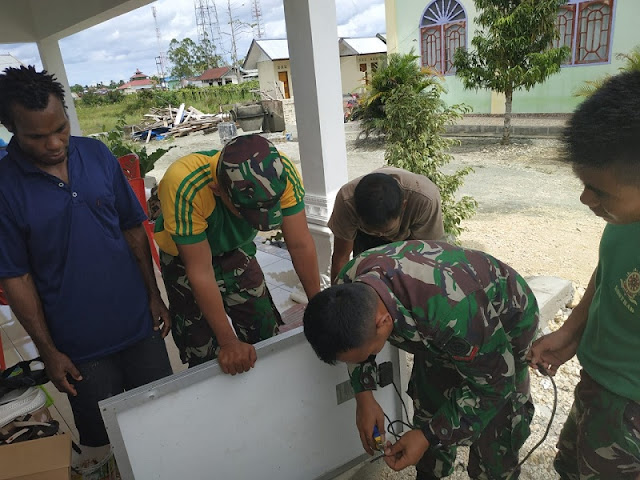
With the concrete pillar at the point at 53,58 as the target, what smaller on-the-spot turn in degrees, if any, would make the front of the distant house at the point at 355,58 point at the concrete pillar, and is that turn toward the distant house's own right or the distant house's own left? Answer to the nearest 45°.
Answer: approximately 45° to the distant house's own right

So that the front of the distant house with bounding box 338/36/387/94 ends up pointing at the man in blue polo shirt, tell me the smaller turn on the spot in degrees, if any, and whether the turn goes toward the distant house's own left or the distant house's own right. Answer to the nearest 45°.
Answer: approximately 45° to the distant house's own right

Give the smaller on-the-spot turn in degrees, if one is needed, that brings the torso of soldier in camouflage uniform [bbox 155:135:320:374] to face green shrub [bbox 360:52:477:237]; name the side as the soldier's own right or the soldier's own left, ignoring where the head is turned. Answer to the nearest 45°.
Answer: approximately 90° to the soldier's own left

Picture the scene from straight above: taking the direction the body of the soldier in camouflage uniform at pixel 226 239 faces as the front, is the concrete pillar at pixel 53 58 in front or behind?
behind

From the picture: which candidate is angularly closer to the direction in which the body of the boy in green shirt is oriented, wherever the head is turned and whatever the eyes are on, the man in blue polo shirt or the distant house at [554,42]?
the man in blue polo shirt

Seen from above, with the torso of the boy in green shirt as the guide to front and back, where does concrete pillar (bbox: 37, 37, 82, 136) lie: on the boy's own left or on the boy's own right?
on the boy's own right

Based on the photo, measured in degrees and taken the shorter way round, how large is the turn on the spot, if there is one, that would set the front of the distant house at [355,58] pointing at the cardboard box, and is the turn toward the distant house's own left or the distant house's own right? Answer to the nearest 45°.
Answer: approximately 45° to the distant house's own right

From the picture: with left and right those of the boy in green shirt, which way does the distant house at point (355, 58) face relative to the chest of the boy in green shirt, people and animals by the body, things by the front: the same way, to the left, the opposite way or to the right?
to the left

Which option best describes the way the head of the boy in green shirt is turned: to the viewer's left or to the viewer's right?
to the viewer's left
